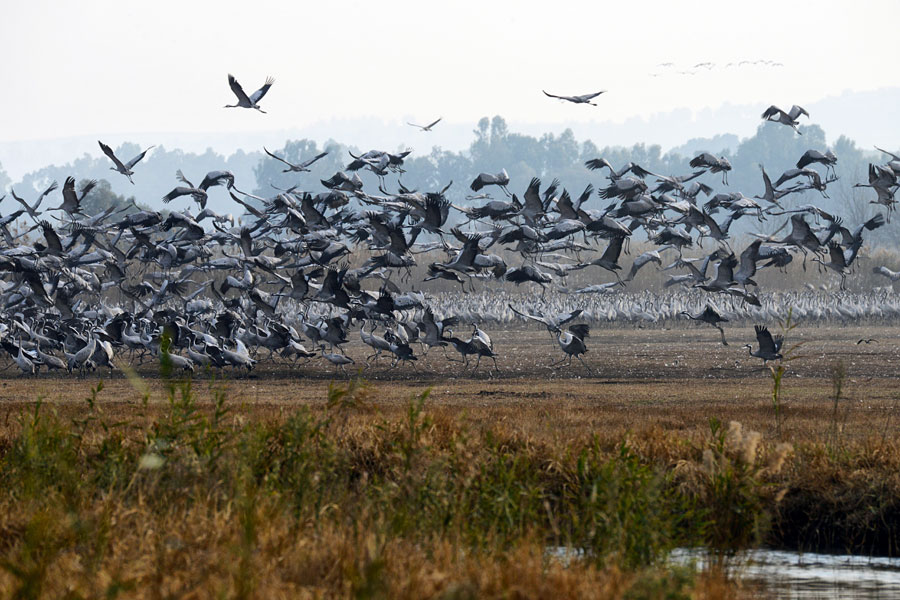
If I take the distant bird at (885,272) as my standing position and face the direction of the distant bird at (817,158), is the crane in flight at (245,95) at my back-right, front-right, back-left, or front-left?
front-right

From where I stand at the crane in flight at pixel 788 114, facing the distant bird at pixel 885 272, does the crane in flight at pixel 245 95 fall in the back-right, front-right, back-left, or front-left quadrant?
back-left

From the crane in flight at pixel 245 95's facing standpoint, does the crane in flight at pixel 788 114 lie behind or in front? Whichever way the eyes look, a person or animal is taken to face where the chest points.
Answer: behind
